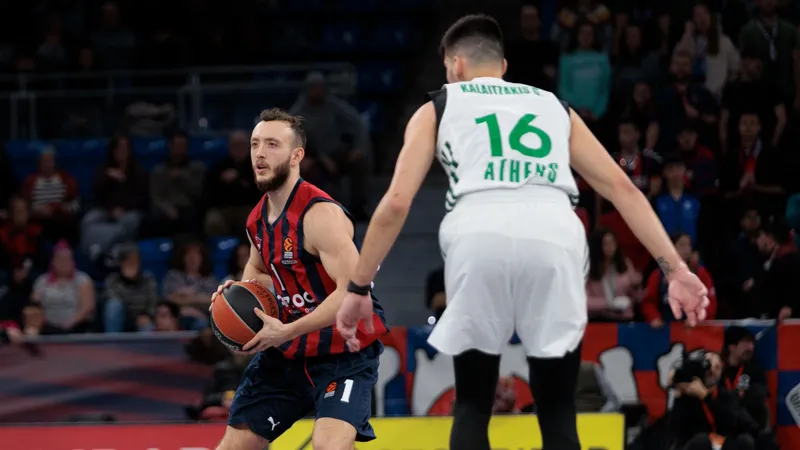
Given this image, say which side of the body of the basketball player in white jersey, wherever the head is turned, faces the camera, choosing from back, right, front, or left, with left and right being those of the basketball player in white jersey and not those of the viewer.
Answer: back

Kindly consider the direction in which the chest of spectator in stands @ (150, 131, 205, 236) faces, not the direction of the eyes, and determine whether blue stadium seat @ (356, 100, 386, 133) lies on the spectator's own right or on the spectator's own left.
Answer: on the spectator's own left

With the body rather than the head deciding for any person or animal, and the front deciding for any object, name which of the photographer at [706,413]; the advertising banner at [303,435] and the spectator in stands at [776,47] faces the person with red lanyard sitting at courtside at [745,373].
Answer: the spectator in stands at [776,47]

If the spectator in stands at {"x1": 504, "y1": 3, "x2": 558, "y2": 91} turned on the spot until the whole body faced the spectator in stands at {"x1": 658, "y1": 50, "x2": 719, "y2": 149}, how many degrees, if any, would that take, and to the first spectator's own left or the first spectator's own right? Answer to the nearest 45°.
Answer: approximately 90° to the first spectator's own left

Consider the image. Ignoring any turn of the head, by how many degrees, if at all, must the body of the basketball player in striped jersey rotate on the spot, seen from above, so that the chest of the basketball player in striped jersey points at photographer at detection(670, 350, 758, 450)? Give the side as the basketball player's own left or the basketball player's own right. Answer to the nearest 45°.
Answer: approximately 180°

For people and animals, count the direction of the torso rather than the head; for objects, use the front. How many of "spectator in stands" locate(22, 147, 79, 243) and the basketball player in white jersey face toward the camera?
1

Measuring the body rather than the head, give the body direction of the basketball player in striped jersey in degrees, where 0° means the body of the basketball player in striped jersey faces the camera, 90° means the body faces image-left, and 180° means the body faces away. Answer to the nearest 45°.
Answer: approximately 45°

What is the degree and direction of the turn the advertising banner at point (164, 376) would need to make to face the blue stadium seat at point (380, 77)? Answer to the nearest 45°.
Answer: approximately 180°
